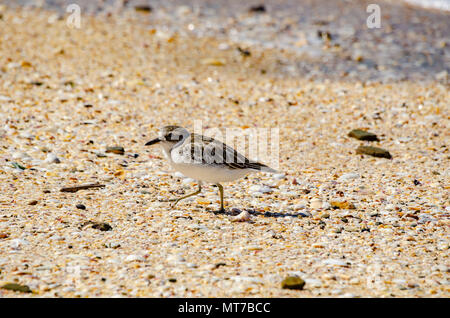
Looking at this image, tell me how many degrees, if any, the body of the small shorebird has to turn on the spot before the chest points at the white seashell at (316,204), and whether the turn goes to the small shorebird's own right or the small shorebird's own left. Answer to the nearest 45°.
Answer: approximately 180°

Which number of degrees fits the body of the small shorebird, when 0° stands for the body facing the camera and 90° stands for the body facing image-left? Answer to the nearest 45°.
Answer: approximately 90°
